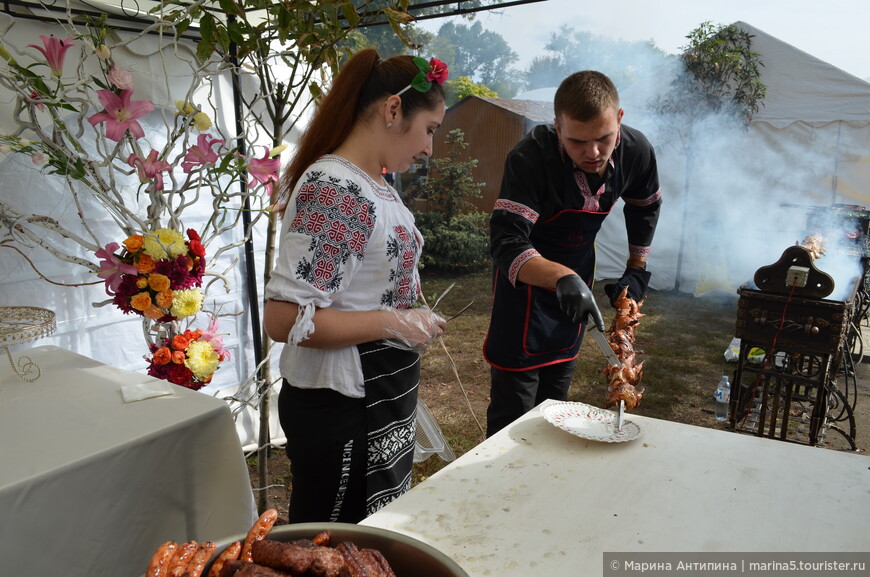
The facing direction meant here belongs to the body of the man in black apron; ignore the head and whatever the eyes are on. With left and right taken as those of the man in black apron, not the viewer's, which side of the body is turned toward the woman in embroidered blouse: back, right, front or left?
right

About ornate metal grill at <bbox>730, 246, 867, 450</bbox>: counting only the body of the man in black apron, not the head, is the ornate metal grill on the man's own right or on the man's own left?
on the man's own left

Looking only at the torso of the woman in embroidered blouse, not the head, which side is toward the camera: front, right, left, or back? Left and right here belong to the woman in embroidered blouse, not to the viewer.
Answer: right

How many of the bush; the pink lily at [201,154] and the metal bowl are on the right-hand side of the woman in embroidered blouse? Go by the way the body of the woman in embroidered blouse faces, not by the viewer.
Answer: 1

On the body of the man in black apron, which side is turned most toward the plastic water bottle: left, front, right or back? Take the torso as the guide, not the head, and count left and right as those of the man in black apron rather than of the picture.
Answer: left

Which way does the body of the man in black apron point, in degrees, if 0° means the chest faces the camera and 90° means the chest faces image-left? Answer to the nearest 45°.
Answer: approximately 315°

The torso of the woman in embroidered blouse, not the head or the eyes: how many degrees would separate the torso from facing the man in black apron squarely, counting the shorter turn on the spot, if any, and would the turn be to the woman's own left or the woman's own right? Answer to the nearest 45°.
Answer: approximately 45° to the woman's own left

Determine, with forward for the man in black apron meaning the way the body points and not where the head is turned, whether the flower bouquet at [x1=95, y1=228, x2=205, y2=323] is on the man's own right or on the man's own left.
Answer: on the man's own right

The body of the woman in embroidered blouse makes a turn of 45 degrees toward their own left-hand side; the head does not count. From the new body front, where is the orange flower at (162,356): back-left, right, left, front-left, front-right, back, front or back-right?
left

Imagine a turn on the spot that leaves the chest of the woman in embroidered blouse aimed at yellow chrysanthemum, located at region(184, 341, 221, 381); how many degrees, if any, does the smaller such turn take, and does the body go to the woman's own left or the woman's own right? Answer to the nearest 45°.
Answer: approximately 135° to the woman's own left
